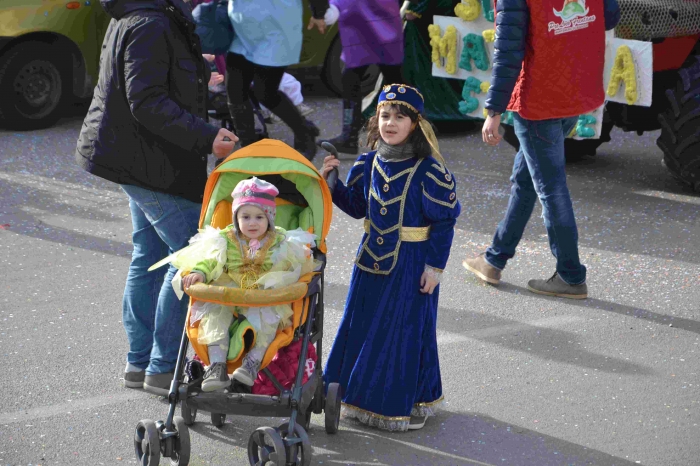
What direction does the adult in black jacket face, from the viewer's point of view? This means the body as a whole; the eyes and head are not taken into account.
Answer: to the viewer's right

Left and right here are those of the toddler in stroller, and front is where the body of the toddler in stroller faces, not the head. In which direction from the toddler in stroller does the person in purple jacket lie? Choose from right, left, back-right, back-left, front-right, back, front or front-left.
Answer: back

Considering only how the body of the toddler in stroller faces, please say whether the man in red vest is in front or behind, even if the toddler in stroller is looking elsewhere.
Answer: behind

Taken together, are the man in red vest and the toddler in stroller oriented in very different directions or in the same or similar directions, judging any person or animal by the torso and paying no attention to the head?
very different directions

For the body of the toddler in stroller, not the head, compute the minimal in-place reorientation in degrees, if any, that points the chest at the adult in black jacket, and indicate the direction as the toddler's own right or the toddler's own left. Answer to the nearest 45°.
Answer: approximately 135° to the toddler's own right

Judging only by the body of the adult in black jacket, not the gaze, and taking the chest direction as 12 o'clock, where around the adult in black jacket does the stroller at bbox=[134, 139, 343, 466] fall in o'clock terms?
The stroller is roughly at 2 o'clock from the adult in black jacket.

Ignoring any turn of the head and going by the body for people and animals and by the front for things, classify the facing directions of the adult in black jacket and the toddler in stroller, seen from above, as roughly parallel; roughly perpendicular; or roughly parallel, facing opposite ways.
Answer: roughly perpendicular

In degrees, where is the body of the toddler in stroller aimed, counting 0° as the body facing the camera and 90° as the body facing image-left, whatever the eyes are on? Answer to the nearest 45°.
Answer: approximately 0°

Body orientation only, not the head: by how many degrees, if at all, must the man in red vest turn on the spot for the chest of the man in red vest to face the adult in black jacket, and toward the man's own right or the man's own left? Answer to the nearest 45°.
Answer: approximately 90° to the man's own left
